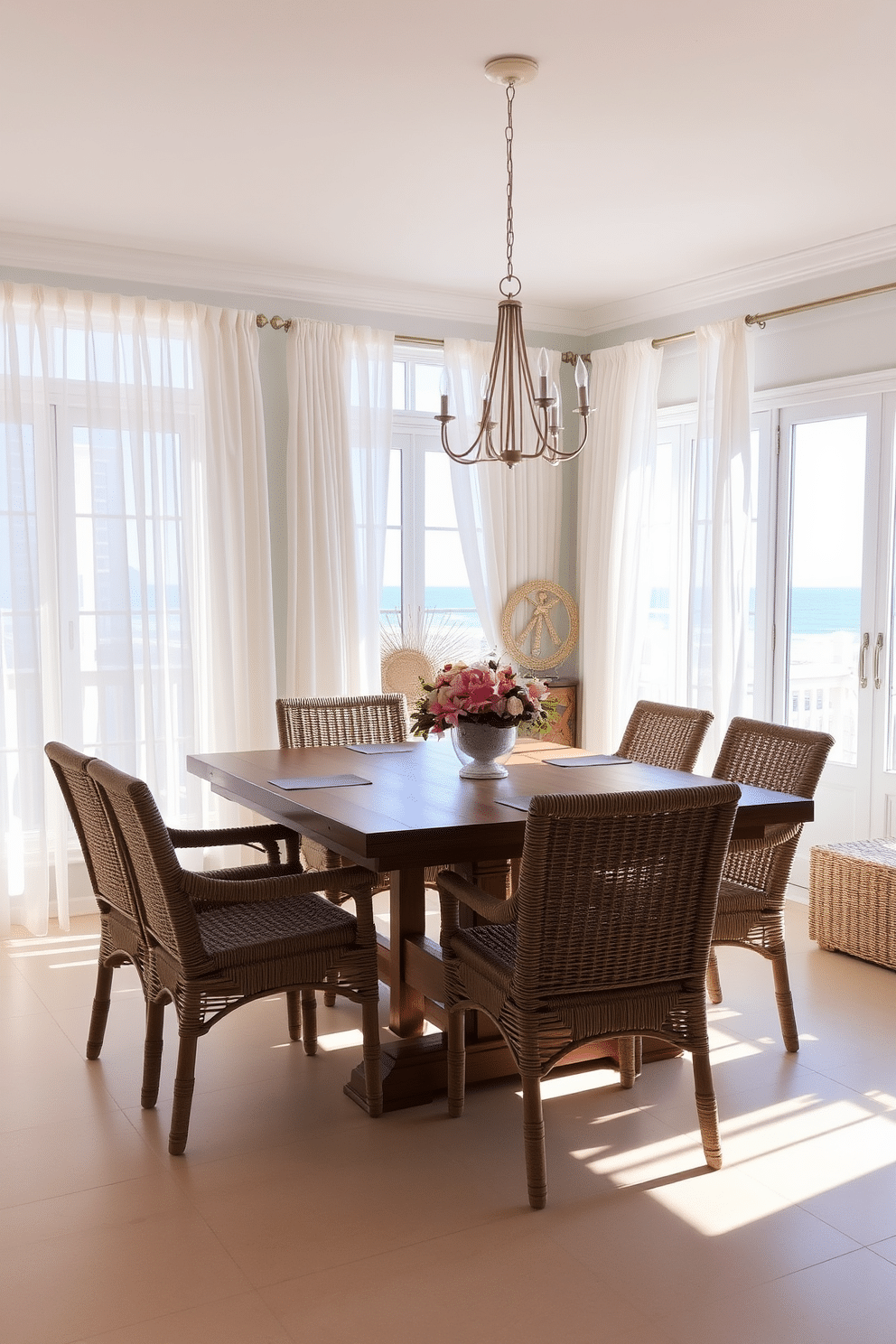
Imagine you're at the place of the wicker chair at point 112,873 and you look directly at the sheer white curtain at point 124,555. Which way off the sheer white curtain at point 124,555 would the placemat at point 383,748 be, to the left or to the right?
right

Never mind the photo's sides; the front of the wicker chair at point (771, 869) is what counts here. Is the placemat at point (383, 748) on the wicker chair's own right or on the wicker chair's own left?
on the wicker chair's own right

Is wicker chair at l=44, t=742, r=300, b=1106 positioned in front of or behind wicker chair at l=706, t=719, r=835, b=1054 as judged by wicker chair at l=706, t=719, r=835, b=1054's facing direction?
in front

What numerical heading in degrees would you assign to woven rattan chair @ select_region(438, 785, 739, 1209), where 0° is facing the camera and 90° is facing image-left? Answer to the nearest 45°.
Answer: approximately 135°

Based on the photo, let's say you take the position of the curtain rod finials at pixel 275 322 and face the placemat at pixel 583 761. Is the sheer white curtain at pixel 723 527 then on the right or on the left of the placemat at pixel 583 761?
left

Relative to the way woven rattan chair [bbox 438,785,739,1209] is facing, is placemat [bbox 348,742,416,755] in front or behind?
in front

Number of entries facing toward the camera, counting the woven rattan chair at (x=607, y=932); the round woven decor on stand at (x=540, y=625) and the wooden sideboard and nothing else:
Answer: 2

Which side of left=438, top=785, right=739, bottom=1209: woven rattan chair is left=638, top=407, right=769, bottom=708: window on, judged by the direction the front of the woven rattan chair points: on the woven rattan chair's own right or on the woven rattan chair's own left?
on the woven rattan chair's own right

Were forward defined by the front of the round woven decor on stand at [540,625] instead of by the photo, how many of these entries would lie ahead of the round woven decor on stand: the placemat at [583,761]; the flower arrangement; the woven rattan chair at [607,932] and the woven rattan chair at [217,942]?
4

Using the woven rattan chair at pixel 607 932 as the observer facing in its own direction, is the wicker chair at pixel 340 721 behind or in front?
in front

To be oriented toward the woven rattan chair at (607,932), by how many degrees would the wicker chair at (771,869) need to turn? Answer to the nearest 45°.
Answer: approximately 45° to its left
